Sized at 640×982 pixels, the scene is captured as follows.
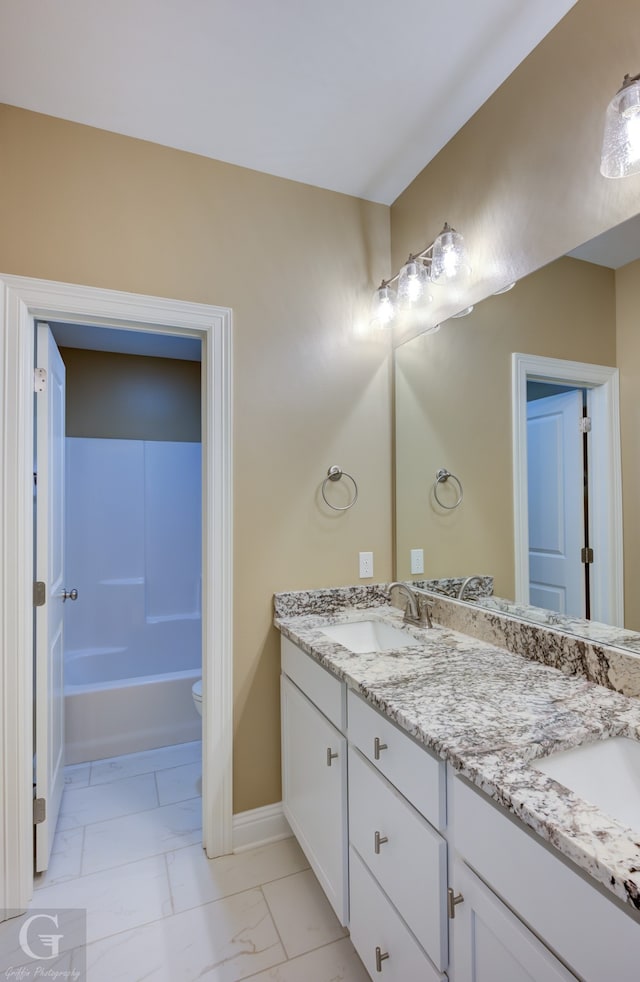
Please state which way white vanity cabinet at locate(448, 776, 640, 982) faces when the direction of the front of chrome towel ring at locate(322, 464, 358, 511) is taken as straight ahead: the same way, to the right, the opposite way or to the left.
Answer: to the right

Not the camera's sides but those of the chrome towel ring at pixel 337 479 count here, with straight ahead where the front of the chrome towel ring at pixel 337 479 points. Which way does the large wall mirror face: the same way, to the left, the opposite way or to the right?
to the right

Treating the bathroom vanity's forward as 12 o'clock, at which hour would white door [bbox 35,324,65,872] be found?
The white door is roughly at 2 o'clock from the bathroom vanity.

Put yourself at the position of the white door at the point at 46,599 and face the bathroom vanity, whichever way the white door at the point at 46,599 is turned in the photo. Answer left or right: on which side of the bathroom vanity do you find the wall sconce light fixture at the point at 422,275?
left

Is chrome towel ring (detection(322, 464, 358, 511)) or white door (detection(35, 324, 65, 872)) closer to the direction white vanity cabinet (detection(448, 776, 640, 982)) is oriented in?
the white door

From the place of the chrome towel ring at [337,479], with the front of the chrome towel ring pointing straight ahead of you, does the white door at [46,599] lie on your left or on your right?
on your right

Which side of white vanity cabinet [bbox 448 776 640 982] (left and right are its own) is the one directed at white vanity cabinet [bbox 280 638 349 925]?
right

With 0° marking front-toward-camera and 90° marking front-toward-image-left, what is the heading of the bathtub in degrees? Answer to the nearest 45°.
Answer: approximately 0°

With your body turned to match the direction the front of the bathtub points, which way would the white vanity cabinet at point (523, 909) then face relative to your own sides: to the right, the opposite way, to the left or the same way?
to the right

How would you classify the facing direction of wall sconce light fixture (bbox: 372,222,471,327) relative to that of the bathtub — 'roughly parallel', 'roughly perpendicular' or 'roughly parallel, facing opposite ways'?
roughly perpendicular
